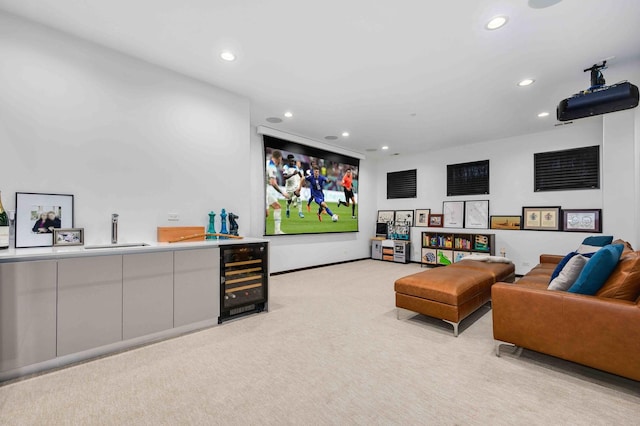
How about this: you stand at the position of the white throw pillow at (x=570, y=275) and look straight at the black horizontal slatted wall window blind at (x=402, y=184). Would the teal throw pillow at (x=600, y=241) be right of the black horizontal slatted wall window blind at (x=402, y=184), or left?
right

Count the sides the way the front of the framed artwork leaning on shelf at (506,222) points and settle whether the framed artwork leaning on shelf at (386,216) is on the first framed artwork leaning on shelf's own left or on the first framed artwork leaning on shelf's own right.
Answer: on the first framed artwork leaning on shelf's own right

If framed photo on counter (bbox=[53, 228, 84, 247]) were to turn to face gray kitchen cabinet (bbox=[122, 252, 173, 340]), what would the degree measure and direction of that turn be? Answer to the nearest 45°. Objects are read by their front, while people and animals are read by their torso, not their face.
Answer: approximately 45° to its left

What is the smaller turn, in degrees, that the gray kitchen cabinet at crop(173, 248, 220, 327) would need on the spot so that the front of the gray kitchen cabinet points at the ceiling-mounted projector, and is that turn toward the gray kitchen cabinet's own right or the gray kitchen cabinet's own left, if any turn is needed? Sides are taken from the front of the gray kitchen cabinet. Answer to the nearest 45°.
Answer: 0° — it already faces it

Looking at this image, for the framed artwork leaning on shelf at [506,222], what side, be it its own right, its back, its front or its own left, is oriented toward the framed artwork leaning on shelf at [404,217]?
right

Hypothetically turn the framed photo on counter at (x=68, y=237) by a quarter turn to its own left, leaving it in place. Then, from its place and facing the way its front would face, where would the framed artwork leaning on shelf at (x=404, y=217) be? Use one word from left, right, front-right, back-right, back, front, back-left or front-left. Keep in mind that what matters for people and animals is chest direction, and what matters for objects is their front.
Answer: front

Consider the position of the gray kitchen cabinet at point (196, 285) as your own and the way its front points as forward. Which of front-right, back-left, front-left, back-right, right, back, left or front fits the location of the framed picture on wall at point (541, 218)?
front-left

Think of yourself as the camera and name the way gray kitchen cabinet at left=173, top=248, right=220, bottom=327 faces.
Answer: facing the viewer and to the right of the viewer

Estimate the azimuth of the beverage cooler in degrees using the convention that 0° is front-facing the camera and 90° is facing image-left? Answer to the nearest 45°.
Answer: approximately 315°
